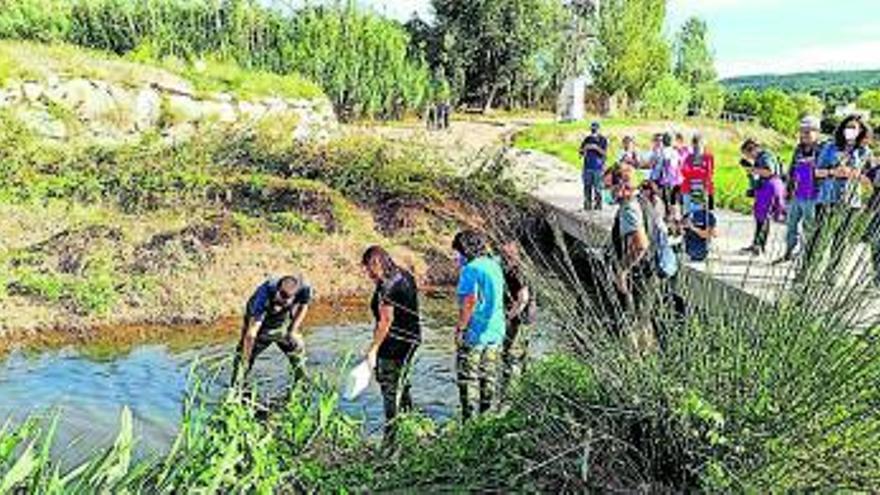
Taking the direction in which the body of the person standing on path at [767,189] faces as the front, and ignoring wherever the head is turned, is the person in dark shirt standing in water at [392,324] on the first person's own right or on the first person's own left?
on the first person's own left

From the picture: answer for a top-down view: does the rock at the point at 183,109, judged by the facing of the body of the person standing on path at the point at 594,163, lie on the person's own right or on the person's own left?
on the person's own right

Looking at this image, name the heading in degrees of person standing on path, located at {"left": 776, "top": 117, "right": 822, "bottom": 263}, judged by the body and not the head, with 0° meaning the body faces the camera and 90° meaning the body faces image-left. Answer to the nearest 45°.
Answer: approximately 45°

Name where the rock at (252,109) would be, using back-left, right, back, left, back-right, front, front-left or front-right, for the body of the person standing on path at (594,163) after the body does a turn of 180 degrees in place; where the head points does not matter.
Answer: front-left

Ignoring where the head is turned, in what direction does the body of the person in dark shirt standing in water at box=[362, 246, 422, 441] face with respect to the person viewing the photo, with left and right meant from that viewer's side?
facing to the left of the viewer

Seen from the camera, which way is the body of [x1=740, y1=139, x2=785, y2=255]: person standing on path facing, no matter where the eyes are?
to the viewer's left

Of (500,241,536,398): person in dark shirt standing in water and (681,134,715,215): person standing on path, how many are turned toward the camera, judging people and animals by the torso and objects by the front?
1

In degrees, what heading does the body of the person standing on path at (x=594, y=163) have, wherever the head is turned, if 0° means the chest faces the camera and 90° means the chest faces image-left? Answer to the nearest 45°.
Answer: approximately 0°

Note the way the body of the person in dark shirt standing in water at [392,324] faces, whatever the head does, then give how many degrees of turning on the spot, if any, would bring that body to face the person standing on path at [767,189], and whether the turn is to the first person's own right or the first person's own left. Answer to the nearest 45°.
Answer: approximately 135° to the first person's own right
